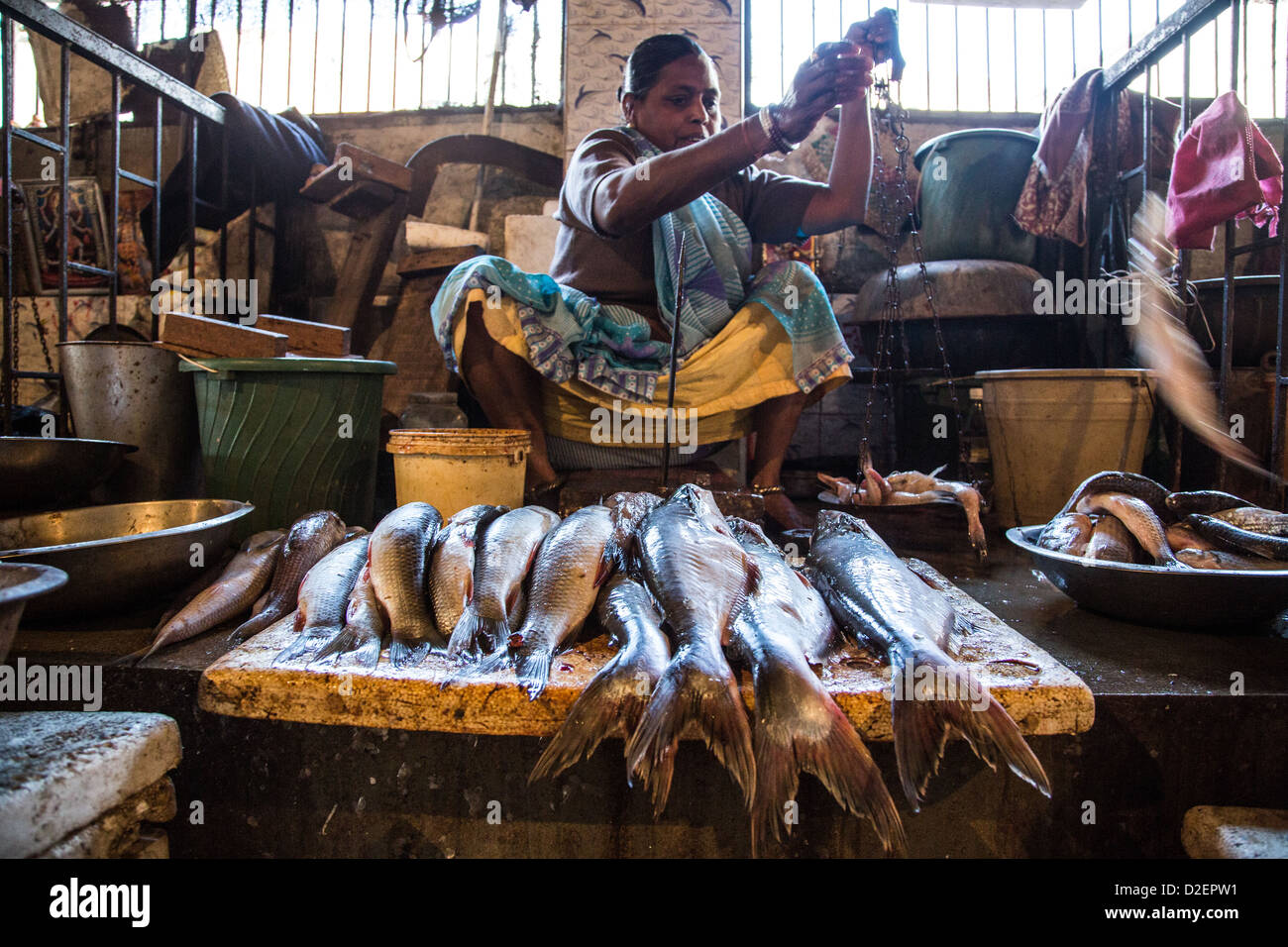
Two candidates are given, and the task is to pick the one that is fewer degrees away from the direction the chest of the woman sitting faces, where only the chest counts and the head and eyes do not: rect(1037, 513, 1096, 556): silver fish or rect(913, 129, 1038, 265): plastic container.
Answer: the silver fish

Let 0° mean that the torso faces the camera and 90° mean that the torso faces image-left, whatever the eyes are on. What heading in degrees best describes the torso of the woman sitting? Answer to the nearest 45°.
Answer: approximately 315°

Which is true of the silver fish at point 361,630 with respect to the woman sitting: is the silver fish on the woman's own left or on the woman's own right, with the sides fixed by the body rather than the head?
on the woman's own right

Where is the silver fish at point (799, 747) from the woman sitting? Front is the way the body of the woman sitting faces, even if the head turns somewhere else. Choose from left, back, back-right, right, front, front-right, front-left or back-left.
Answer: front-right

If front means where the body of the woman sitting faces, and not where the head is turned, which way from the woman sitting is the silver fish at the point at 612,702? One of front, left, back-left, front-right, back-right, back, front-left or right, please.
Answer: front-right

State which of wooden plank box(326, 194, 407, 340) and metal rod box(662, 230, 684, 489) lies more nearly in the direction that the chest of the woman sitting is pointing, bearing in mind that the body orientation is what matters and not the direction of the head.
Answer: the metal rod

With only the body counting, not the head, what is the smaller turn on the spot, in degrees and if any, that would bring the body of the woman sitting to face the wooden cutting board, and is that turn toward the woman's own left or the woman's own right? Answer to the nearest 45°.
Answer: approximately 45° to the woman's own right

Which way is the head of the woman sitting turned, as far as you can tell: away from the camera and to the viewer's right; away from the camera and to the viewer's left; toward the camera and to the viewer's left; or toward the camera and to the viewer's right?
toward the camera and to the viewer's right

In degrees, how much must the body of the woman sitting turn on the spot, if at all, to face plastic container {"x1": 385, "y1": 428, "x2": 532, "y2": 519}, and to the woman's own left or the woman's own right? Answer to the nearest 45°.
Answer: approximately 90° to the woman's own right

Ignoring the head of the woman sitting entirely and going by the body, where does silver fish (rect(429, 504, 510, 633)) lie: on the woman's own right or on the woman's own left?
on the woman's own right

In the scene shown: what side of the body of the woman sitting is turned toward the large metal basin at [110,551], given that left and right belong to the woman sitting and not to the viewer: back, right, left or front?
right
